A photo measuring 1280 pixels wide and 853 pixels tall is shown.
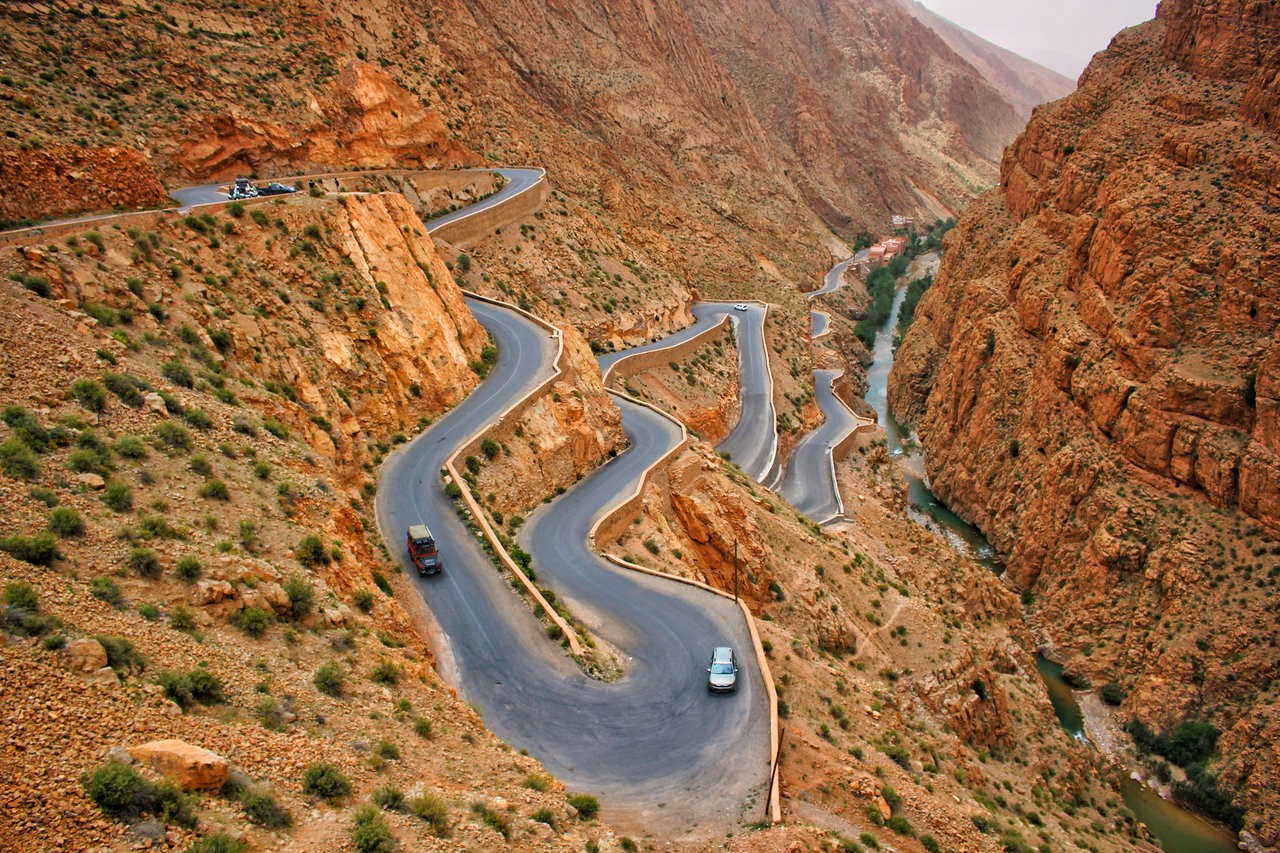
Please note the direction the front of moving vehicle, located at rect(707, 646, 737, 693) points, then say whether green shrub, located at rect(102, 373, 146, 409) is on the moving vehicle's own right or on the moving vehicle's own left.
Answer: on the moving vehicle's own right

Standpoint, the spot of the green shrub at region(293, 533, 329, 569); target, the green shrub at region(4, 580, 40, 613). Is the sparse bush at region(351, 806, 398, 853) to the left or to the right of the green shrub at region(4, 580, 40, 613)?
left

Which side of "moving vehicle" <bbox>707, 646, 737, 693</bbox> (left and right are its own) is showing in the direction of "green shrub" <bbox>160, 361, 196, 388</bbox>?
right

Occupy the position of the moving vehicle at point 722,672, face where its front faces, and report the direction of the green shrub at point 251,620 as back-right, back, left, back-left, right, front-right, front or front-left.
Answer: front-right

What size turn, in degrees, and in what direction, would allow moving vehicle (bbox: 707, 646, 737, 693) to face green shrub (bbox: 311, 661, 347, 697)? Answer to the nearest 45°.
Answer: approximately 45° to its right

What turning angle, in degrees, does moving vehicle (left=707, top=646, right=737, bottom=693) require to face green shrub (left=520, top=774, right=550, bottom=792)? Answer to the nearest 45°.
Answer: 0° — it already faces it

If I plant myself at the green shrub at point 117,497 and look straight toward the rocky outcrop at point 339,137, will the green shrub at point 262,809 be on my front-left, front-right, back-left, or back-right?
back-right

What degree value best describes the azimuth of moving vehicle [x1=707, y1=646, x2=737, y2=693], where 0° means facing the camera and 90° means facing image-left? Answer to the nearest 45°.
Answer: approximately 0°

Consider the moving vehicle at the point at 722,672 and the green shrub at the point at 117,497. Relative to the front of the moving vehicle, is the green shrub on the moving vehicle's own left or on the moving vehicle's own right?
on the moving vehicle's own right

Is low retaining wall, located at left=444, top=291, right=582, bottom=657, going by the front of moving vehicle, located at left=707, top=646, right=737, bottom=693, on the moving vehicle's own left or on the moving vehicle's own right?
on the moving vehicle's own right

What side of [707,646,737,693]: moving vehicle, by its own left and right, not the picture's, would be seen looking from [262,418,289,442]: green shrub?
right

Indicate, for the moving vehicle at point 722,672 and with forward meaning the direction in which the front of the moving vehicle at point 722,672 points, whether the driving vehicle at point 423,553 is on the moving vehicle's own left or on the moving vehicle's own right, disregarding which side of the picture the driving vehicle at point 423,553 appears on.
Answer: on the moving vehicle's own right
